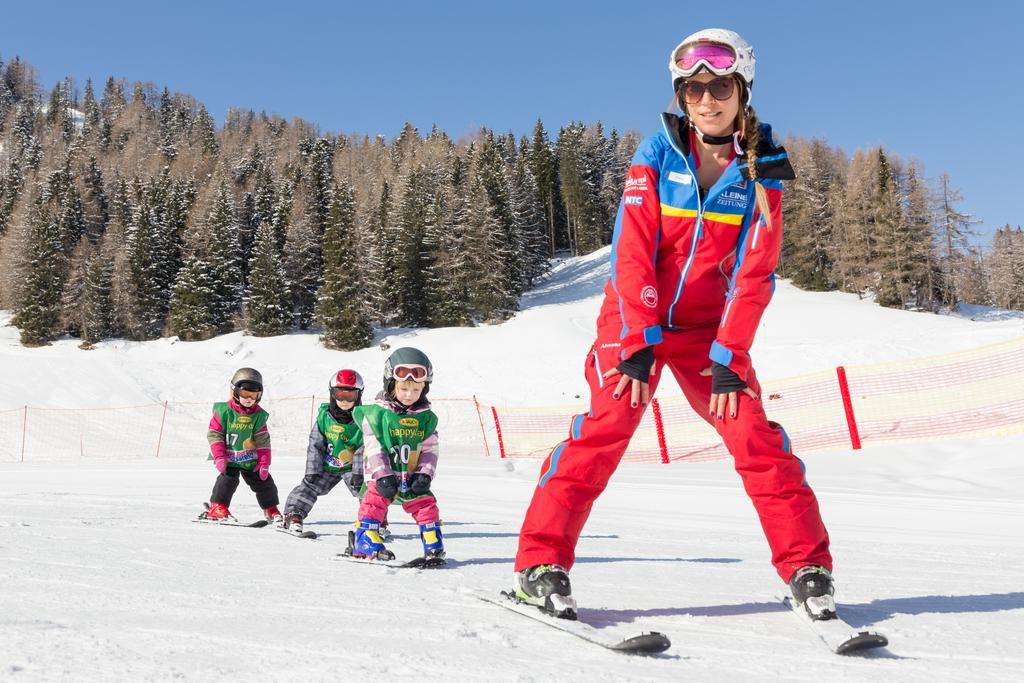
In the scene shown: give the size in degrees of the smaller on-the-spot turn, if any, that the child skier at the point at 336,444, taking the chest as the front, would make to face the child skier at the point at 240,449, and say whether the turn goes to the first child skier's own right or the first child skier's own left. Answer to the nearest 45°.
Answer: approximately 135° to the first child skier's own right

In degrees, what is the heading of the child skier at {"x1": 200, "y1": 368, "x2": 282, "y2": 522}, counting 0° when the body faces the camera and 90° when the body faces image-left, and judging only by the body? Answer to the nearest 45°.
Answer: approximately 0°

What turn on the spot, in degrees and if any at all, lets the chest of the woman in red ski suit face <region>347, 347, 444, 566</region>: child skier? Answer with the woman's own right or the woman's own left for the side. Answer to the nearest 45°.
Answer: approximately 135° to the woman's own right

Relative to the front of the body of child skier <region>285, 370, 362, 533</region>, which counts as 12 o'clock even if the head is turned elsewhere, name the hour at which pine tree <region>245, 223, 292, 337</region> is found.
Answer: The pine tree is roughly at 6 o'clock from the child skier.

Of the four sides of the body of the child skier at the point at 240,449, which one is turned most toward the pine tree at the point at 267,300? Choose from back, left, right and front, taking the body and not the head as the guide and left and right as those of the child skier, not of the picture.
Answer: back

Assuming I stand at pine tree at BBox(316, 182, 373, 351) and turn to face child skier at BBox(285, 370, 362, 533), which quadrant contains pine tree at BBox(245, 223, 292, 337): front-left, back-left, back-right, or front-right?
back-right

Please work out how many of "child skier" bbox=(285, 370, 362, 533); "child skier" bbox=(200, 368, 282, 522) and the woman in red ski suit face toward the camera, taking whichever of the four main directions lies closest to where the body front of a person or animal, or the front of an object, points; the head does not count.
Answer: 3

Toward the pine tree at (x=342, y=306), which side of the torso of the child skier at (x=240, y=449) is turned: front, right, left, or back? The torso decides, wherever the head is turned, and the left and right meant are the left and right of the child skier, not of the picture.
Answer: back
